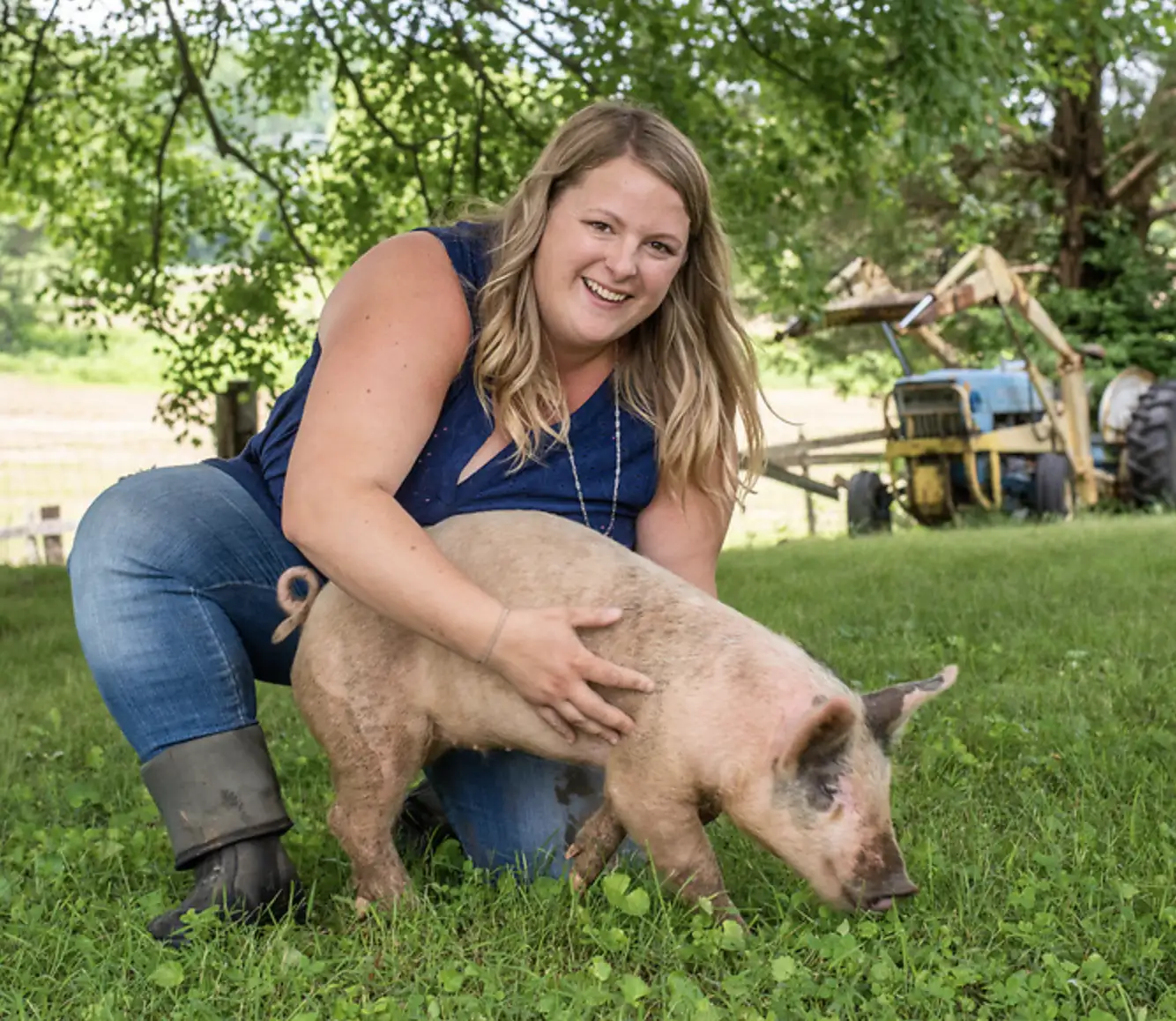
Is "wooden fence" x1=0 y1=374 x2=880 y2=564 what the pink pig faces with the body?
no

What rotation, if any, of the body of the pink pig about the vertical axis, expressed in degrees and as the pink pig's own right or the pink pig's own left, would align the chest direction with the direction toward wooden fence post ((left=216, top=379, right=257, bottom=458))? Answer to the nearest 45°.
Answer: approximately 90° to the pink pig's own left

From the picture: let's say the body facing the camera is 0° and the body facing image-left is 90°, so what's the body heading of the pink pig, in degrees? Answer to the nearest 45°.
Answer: approximately 270°

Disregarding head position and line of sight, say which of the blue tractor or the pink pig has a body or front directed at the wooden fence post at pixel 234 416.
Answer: the blue tractor

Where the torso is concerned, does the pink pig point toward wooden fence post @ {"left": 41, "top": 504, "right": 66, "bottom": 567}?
no

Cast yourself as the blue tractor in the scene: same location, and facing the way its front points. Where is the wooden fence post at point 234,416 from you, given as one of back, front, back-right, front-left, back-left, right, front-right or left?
front

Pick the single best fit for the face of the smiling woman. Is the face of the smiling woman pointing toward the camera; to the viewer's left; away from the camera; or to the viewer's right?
toward the camera

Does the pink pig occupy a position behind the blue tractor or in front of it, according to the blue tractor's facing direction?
in front

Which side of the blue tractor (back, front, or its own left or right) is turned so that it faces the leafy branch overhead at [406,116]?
front

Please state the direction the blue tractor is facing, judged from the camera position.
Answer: facing the viewer and to the left of the viewer

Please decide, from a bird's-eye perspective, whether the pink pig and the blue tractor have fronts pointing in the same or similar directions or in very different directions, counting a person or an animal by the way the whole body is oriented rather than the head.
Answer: very different directions

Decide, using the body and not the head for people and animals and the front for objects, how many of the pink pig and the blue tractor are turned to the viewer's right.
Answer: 1

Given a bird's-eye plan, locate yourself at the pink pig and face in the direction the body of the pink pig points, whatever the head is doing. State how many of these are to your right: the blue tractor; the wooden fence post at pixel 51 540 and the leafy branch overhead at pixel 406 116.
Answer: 0

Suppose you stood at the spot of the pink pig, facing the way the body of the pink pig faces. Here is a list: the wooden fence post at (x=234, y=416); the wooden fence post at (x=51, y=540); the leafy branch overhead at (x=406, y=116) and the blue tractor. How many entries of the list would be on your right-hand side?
0

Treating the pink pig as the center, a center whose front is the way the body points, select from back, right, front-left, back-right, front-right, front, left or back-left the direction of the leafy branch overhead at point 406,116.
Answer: left
